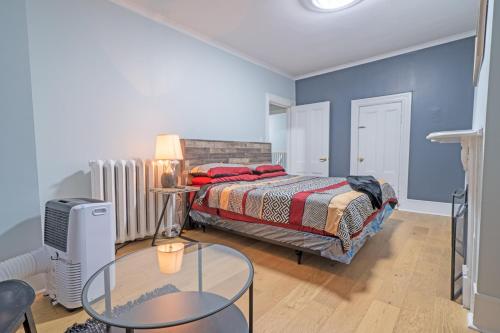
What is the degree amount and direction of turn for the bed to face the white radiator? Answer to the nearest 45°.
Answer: approximately 135° to its right

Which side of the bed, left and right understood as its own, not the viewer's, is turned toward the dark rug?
right

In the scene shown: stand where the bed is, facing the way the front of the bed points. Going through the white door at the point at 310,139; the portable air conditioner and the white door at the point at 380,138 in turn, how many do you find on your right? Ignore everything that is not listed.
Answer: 1

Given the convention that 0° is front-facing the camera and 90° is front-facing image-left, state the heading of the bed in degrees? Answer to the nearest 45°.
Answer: approximately 315°

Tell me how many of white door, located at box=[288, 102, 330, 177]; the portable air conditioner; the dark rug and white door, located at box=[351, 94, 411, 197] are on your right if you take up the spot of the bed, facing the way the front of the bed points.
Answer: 2

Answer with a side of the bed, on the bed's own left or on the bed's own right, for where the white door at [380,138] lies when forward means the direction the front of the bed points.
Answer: on the bed's own left

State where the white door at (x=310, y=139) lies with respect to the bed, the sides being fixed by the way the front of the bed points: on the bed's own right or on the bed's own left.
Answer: on the bed's own left

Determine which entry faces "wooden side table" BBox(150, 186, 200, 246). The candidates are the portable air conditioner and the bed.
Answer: the portable air conditioner

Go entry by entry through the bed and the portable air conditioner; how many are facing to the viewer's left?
0
